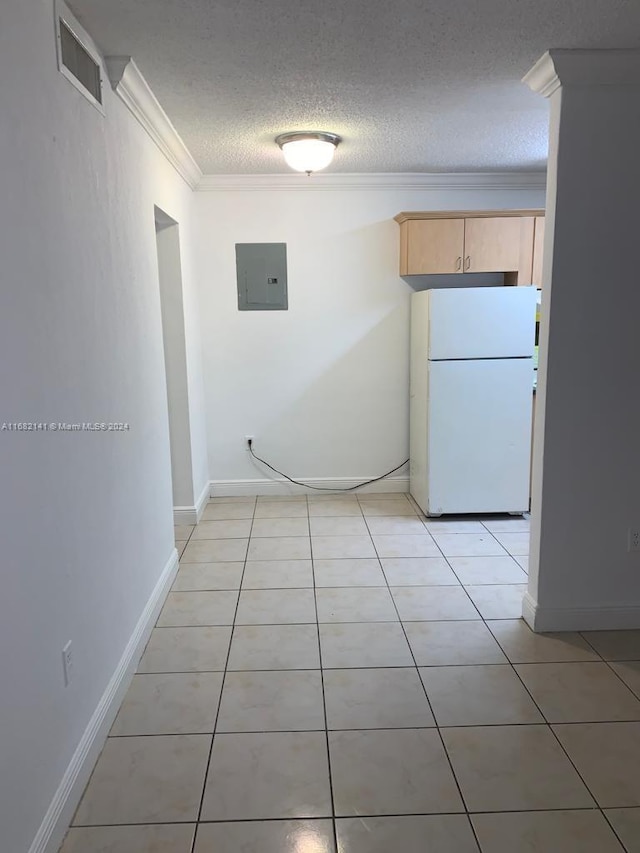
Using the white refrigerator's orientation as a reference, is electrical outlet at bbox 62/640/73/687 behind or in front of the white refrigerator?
in front

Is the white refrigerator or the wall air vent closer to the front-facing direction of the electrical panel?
the wall air vent

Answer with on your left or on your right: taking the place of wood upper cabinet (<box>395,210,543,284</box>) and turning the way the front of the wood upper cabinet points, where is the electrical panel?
on your right

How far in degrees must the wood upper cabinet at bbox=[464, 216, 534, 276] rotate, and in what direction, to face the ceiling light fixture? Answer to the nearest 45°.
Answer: approximately 45° to its right

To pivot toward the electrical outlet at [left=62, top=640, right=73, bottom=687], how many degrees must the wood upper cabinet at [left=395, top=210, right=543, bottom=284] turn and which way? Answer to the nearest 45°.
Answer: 0° — it already faces it

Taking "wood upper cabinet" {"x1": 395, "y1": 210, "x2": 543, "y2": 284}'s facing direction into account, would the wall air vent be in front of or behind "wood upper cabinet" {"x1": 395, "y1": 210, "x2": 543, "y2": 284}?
in front

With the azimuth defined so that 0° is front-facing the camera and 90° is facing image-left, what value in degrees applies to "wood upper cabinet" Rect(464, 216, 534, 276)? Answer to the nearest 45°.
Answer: approximately 0°

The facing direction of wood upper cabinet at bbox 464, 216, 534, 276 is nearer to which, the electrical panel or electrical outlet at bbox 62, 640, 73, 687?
the electrical outlet
